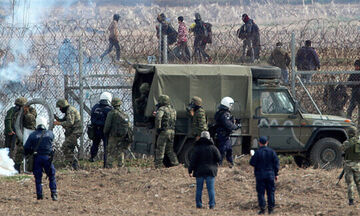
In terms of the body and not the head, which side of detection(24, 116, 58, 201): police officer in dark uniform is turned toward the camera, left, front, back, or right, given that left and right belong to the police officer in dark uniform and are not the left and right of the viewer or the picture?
back

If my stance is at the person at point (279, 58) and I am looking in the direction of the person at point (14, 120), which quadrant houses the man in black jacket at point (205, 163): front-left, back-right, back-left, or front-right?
front-left

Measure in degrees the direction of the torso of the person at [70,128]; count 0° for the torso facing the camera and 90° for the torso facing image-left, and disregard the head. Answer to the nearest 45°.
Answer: approximately 90°

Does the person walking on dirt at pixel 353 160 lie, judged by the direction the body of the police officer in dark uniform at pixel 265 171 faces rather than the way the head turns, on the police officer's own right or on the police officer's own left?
on the police officer's own right

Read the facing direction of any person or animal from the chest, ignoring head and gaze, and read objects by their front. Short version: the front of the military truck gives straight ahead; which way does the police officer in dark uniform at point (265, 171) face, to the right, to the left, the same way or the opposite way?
to the left

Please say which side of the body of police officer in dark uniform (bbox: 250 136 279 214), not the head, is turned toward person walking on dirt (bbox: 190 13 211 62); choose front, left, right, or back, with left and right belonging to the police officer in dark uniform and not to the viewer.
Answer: front

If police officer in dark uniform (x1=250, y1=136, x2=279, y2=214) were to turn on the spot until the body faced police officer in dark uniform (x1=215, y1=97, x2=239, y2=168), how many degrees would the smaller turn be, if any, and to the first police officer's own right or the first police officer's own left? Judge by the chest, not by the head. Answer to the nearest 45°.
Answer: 0° — they already face them

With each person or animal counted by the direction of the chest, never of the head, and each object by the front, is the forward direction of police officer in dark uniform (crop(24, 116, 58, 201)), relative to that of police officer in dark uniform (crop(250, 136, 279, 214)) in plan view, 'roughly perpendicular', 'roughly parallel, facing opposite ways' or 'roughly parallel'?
roughly parallel

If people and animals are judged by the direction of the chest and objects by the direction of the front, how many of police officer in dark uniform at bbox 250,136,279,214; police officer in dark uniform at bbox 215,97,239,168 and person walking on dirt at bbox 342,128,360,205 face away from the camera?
2

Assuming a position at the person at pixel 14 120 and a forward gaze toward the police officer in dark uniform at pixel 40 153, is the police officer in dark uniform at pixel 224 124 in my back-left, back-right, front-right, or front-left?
front-left

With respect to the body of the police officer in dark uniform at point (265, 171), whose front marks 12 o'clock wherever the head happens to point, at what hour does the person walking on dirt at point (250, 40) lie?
The person walking on dirt is roughly at 12 o'clock from the police officer in dark uniform.

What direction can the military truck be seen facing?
to the viewer's right

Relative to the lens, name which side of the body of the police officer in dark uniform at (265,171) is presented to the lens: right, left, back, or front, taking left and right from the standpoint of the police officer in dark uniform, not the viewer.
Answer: back
